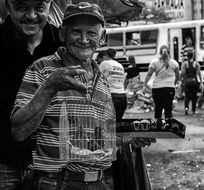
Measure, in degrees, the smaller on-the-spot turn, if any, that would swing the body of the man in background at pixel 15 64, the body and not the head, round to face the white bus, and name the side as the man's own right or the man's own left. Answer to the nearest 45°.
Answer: approximately 180°

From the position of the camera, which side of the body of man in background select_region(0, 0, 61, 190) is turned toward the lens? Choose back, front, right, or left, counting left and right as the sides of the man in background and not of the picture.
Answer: front

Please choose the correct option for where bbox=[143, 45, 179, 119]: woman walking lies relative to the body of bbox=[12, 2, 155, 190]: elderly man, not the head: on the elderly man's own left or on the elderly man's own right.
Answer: on the elderly man's own left

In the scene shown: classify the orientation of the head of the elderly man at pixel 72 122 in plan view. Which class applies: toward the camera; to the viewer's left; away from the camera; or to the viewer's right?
toward the camera

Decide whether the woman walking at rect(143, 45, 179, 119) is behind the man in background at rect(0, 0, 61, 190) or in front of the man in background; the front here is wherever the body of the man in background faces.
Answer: behind

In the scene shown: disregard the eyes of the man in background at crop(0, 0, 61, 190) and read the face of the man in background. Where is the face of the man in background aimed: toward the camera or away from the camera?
toward the camera

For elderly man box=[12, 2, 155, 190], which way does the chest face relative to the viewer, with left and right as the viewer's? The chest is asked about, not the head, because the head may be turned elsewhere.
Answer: facing the viewer and to the right of the viewer

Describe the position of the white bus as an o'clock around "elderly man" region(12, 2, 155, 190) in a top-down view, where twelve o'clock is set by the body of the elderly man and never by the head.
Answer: The white bus is roughly at 8 o'clock from the elderly man.
